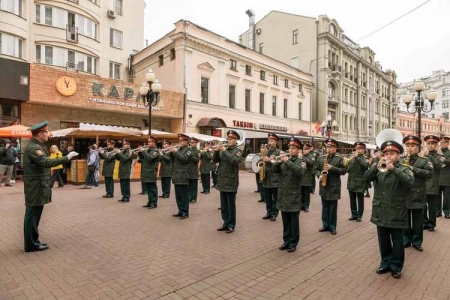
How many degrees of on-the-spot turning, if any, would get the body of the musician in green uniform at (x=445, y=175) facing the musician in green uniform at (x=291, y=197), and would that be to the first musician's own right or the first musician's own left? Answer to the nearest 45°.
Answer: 0° — they already face them

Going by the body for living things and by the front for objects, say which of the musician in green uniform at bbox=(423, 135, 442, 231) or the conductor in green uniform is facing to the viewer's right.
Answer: the conductor in green uniform

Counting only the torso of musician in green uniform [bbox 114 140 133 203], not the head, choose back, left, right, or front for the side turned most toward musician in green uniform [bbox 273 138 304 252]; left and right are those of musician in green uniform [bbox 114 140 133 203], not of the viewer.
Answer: left

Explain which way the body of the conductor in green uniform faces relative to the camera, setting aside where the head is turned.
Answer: to the viewer's right

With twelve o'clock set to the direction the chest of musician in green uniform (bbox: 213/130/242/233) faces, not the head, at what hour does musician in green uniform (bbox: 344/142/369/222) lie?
musician in green uniform (bbox: 344/142/369/222) is roughly at 7 o'clock from musician in green uniform (bbox: 213/130/242/233).

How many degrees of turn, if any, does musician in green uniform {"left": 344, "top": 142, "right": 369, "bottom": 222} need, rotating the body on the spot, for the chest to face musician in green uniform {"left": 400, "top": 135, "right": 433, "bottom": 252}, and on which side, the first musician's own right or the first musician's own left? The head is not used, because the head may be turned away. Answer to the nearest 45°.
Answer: approximately 90° to the first musician's own left

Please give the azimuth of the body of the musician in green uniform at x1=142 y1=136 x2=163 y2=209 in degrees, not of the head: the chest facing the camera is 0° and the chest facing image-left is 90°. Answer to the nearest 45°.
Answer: approximately 45°

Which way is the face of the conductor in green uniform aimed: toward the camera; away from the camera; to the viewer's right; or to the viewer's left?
to the viewer's right

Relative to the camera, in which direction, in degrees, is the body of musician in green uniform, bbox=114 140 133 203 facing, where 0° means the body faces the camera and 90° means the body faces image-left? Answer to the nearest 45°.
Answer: approximately 45°
